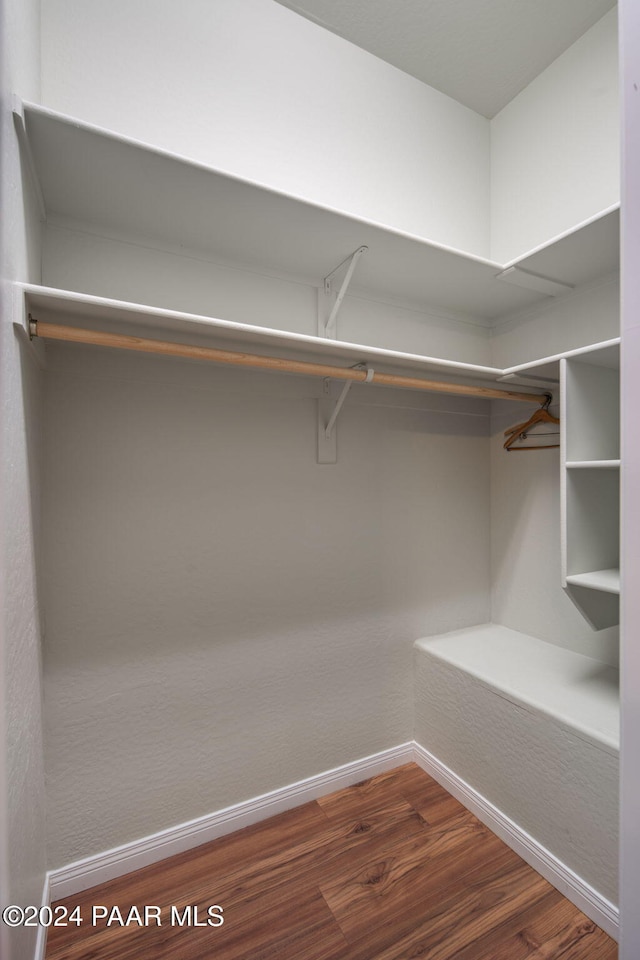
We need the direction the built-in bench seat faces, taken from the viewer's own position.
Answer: facing the viewer and to the left of the viewer

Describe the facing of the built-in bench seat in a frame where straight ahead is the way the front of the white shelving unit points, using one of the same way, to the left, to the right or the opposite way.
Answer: the same way

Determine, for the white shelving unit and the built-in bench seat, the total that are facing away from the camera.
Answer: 0
